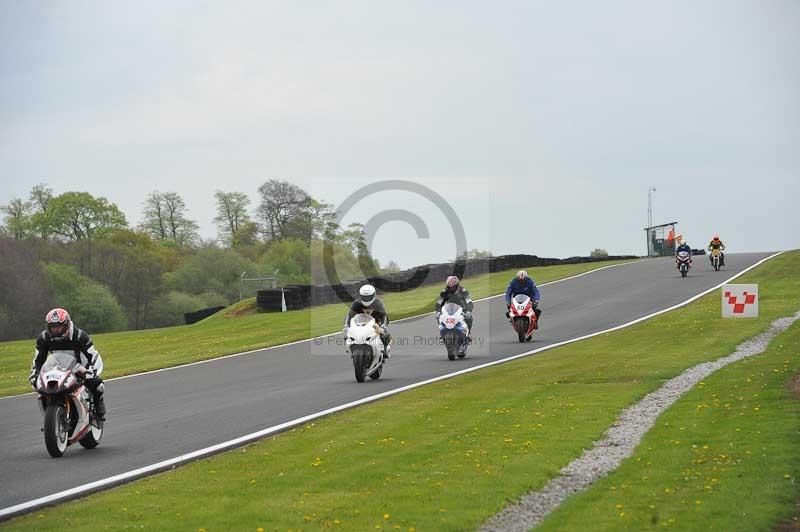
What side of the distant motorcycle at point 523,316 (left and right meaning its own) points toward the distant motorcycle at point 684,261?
back

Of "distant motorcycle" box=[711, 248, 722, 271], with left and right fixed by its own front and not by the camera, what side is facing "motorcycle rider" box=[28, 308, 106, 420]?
front

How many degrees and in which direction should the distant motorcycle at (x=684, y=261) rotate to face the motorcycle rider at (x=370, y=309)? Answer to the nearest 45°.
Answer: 0° — it already faces them

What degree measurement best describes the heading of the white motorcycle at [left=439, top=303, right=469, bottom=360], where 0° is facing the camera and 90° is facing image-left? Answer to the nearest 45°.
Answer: approximately 0°

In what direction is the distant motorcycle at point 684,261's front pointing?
toward the camera

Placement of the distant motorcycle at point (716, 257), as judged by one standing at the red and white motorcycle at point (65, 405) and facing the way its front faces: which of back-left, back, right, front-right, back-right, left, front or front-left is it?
back

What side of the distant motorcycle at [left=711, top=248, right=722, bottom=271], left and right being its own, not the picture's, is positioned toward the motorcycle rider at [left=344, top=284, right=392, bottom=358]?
front

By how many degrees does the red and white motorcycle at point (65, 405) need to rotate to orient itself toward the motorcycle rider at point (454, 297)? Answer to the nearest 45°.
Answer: approximately 180°

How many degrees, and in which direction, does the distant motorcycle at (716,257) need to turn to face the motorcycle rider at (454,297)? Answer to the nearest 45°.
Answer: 0° — it already faces them

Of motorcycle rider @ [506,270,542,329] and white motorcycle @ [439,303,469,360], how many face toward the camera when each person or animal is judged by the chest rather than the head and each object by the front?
2

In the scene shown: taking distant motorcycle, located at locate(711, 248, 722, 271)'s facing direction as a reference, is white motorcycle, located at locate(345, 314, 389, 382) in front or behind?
in front

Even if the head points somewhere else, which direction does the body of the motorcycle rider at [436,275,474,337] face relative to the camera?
toward the camera

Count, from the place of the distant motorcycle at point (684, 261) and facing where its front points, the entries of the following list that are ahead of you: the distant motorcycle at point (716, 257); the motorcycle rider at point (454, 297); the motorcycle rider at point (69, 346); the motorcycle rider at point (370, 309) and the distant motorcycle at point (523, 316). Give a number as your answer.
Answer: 4

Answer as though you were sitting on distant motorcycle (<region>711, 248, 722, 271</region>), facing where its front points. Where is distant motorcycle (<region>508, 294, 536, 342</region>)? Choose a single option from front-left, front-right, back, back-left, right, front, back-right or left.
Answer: front
